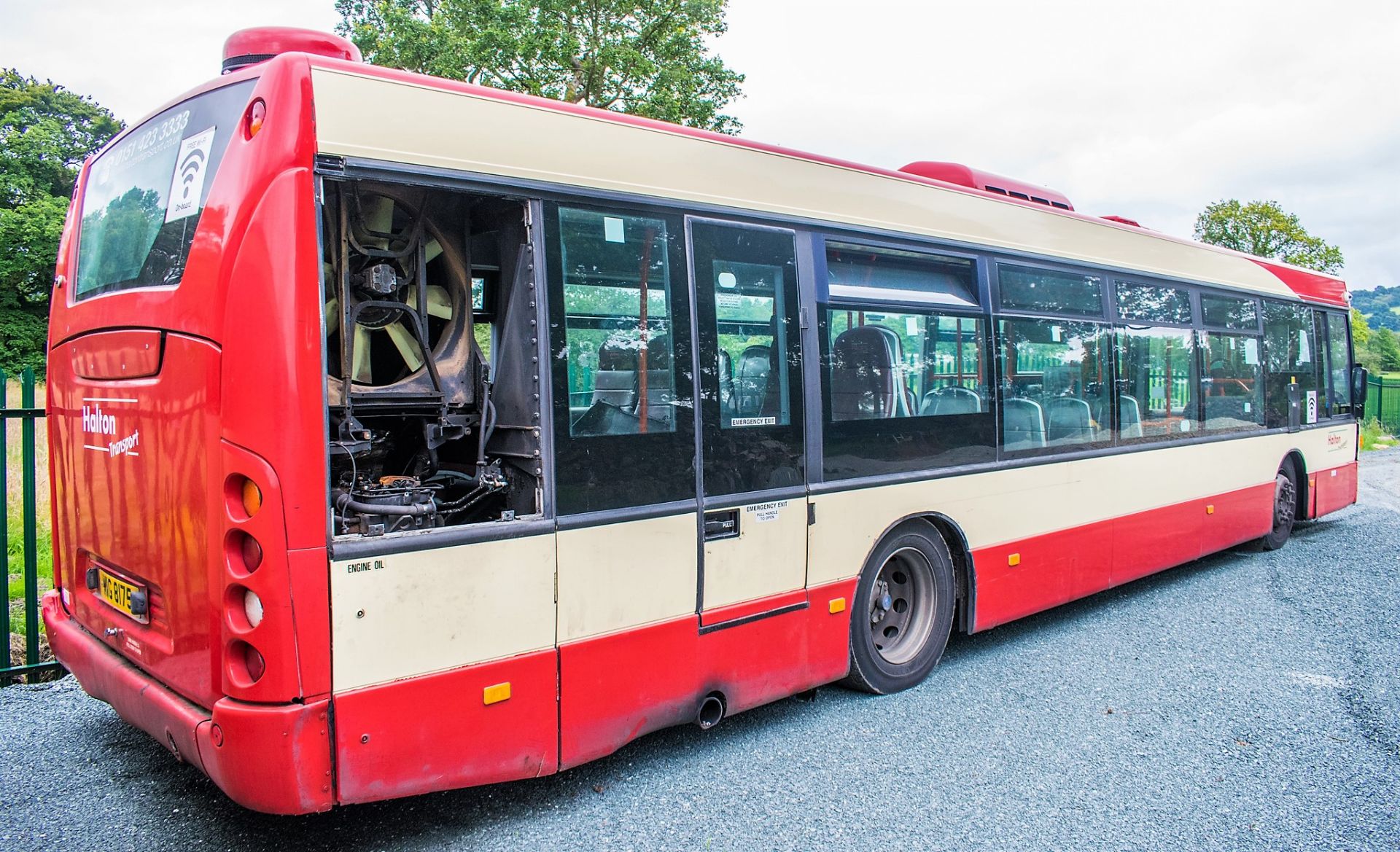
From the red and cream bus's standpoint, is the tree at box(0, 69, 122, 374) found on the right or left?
on its left

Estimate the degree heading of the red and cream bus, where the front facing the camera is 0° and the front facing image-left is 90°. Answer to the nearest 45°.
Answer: approximately 225°

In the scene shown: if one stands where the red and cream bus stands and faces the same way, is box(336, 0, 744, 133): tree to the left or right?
on its left

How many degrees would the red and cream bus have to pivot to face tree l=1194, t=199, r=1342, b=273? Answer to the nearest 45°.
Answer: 0° — it already faces it
